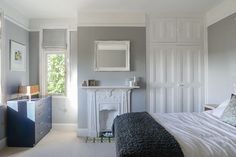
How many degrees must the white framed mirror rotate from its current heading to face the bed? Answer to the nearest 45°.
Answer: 0° — it already faces it

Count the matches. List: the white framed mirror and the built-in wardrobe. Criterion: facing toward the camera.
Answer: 2

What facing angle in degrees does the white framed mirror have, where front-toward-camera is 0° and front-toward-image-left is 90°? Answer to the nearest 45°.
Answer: approximately 0°

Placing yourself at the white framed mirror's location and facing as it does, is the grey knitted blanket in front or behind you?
in front

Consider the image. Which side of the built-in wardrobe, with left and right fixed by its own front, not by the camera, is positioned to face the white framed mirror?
right

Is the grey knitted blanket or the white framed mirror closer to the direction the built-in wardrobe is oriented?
the grey knitted blanket

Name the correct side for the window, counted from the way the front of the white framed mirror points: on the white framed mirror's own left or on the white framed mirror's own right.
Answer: on the white framed mirror's own right

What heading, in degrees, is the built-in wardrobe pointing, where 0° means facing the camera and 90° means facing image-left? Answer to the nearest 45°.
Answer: approximately 0°

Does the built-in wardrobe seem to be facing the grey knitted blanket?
yes

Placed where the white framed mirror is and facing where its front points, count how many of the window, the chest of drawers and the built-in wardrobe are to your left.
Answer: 1
